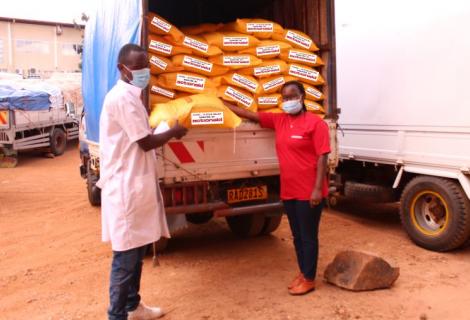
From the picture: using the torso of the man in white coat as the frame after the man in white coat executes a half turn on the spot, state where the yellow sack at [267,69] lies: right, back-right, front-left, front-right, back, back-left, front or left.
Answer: back-right

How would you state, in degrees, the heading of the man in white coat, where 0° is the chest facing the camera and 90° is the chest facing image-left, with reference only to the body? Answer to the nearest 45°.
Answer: approximately 270°

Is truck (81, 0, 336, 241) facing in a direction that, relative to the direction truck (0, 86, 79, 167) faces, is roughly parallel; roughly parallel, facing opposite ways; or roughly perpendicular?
roughly perpendicular

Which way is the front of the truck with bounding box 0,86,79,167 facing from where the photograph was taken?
facing away from the viewer and to the right of the viewer

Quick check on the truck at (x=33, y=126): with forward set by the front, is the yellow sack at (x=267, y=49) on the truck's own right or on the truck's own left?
on the truck's own right

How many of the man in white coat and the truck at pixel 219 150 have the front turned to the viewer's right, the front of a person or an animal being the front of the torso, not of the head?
1

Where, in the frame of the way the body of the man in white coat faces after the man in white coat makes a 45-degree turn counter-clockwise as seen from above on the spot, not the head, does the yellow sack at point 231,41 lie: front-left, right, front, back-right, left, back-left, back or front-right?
front

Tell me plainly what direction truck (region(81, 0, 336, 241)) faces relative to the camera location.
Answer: facing away from the viewer and to the left of the viewer

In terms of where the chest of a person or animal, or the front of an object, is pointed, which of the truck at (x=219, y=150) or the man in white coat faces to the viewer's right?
the man in white coat

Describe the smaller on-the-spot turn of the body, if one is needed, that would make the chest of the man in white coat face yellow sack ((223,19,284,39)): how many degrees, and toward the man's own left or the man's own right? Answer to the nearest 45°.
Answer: approximately 45° to the man's own left
